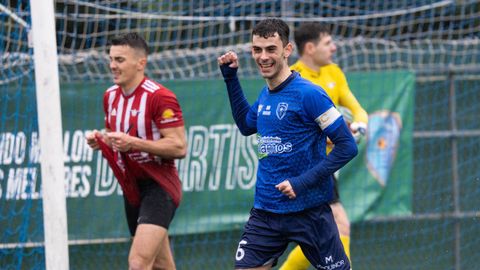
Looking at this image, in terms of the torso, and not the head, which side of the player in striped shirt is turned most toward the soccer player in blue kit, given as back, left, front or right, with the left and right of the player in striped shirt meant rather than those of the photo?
left

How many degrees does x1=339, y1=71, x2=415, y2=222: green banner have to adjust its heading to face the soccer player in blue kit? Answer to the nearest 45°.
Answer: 0° — it already faces them

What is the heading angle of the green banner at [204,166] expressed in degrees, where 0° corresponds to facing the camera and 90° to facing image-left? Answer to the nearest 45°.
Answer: approximately 0°

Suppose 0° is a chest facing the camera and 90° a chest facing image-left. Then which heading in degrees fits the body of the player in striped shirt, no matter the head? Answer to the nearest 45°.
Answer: approximately 45°

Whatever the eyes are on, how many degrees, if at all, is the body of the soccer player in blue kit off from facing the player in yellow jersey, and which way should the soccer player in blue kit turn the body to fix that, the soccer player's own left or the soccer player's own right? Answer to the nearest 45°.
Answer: approximately 135° to the soccer player's own right

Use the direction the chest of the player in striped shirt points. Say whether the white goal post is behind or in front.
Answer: in front
